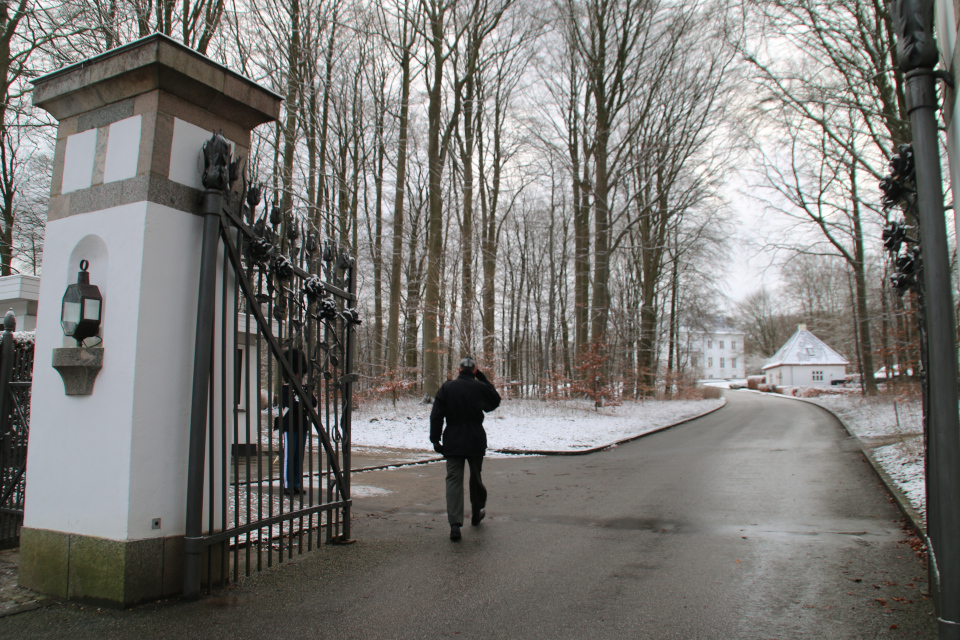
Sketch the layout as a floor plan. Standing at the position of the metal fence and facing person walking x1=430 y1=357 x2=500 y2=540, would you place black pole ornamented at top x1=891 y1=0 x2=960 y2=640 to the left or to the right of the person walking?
right

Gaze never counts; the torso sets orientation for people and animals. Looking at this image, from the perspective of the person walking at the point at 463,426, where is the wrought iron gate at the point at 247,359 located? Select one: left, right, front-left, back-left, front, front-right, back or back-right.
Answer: back-left

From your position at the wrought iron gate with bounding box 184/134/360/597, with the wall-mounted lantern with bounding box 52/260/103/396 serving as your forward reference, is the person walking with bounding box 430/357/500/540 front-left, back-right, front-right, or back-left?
back-right

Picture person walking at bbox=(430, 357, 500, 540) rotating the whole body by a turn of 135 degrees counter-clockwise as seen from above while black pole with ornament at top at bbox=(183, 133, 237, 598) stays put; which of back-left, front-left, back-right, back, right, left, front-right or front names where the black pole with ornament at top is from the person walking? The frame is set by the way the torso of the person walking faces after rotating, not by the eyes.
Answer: front

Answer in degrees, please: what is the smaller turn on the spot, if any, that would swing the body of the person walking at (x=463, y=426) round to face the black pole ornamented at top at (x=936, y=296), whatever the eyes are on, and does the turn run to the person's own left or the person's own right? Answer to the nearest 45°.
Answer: approximately 135° to the person's own right

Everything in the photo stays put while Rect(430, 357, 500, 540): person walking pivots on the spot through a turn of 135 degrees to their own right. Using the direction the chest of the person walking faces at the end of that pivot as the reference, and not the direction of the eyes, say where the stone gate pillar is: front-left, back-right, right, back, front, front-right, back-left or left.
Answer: right

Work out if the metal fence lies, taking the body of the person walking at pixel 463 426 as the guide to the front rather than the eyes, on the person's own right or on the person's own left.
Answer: on the person's own left

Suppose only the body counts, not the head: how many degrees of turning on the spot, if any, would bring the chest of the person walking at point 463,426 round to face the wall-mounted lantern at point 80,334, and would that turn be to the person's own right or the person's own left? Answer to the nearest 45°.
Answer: approximately 135° to the person's own left

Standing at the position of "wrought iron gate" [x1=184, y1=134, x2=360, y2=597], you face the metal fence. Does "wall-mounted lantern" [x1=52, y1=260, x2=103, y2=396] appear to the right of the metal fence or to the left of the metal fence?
left

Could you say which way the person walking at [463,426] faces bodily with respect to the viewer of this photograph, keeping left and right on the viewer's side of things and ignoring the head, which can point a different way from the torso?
facing away from the viewer
